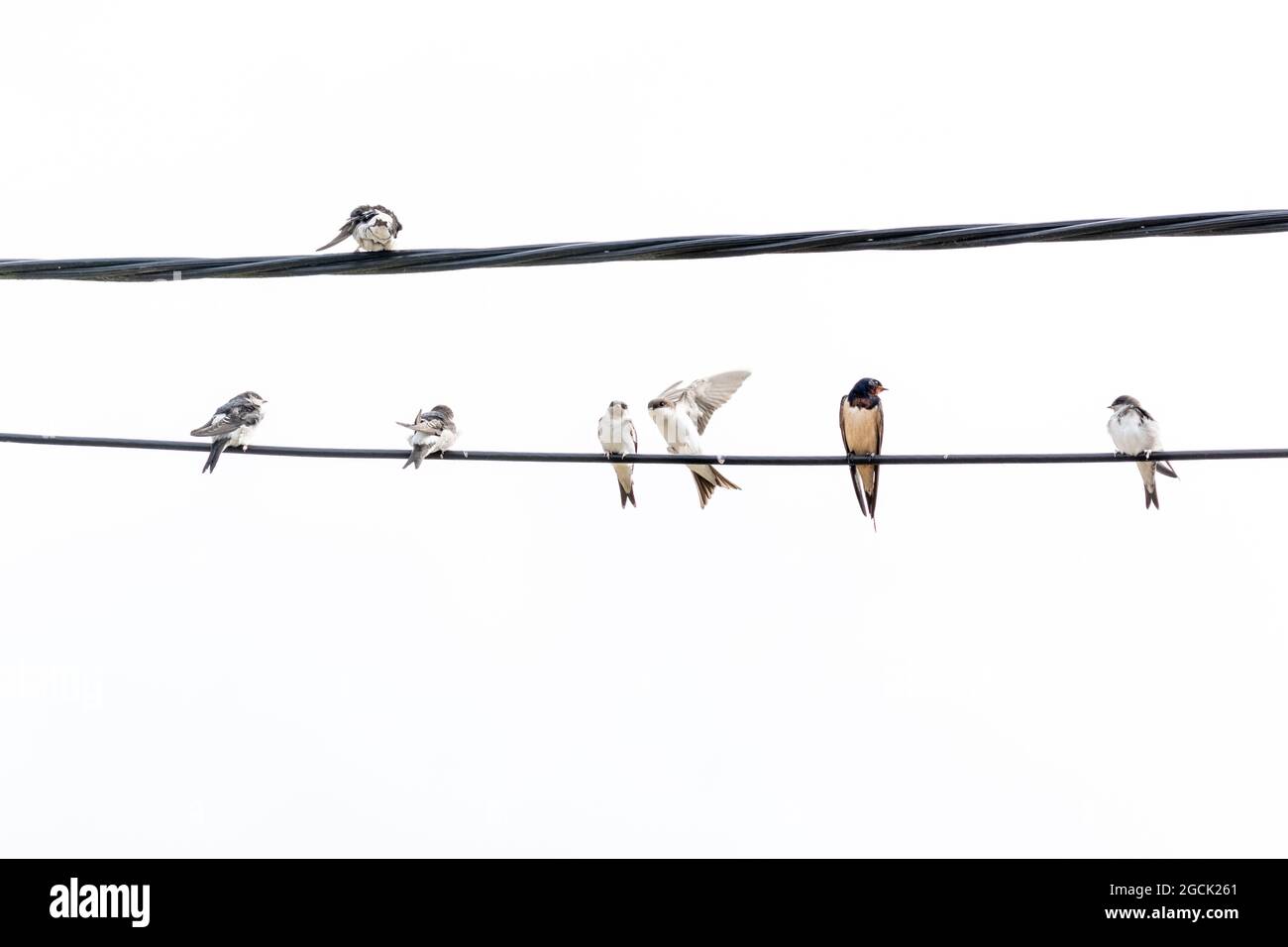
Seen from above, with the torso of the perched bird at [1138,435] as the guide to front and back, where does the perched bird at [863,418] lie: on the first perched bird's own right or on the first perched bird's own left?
on the first perched bird's own right

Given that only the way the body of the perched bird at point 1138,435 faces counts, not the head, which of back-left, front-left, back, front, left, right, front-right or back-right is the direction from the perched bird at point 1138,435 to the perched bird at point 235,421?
front-right

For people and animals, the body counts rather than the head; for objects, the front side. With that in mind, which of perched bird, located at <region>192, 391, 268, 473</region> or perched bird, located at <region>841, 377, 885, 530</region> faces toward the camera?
perched bird, located at <region>841, 377, 885, 530</region>

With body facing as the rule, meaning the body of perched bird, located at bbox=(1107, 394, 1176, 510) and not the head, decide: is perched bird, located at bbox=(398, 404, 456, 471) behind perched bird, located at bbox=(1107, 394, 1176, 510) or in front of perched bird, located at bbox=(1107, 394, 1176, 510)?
in front

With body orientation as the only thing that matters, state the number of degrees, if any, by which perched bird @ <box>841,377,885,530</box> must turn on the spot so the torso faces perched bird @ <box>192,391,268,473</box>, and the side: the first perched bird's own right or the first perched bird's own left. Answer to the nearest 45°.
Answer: approximately 45° to the first perched bird's own right

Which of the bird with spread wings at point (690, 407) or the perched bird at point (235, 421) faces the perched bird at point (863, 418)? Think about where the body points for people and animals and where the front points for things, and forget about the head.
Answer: the perched bird at point (235, 421)

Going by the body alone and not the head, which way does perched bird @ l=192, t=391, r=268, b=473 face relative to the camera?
to the viewer's right

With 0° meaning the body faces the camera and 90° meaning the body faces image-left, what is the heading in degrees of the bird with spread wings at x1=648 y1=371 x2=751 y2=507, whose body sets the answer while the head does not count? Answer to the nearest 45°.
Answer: approximately 45°

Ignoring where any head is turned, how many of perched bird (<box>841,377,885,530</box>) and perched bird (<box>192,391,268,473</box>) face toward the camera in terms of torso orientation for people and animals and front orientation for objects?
1

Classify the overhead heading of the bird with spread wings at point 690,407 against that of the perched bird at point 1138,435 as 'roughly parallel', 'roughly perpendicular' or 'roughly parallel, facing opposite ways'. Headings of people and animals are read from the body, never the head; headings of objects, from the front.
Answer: roughly parallel

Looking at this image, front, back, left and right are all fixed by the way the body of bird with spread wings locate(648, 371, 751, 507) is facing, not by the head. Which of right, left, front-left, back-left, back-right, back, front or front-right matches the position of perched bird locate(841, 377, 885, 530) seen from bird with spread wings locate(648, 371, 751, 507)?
back-left

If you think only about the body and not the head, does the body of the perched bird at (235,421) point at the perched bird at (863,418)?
yes

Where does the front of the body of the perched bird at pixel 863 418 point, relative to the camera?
toward the camera

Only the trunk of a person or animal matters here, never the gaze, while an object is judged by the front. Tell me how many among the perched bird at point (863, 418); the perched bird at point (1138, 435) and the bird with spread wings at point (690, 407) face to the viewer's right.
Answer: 0

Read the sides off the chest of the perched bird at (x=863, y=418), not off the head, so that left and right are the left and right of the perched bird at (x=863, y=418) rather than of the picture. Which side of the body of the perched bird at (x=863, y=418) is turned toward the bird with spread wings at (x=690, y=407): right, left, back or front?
right
